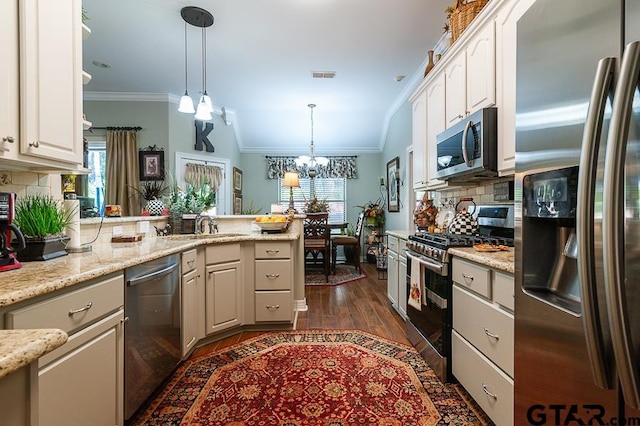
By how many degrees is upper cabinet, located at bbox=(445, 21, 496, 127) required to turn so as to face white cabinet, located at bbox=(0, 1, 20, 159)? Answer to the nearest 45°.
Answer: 0° — it already faces it

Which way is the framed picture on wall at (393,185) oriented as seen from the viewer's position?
to the viewer's left

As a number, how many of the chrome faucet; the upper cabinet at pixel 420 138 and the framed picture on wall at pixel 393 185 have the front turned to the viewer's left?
2

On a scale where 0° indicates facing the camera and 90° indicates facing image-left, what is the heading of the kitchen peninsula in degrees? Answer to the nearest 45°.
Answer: approximately 315°

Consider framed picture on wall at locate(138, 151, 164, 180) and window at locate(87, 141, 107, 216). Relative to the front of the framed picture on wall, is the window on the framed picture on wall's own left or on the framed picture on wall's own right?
on the framed picture on wall's own right

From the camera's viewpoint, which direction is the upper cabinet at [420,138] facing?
to the viewer's left

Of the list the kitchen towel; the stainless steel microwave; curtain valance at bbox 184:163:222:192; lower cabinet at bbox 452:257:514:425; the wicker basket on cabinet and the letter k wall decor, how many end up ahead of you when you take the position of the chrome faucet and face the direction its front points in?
4

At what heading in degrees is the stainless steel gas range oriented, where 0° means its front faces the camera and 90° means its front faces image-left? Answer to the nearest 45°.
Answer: approximately 45°

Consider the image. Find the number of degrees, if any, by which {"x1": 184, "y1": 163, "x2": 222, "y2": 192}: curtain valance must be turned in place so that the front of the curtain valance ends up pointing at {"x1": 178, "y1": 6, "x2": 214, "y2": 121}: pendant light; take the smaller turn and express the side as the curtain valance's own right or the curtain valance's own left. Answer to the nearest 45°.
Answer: approximately 45° to the curtain valance's own right

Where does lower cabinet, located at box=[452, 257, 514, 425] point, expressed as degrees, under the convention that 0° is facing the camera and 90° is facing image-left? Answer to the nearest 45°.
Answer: approximately 45°

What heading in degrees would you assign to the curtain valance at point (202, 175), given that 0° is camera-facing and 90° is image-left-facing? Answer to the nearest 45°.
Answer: approximately 315°

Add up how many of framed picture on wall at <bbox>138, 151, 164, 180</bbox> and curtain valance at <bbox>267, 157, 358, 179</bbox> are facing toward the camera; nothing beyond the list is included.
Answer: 2

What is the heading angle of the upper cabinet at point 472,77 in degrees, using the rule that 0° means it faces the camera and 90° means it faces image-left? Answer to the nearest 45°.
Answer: approximately 45°

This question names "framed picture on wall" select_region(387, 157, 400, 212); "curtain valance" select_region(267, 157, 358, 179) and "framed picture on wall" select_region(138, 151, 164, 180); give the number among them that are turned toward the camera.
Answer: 2
